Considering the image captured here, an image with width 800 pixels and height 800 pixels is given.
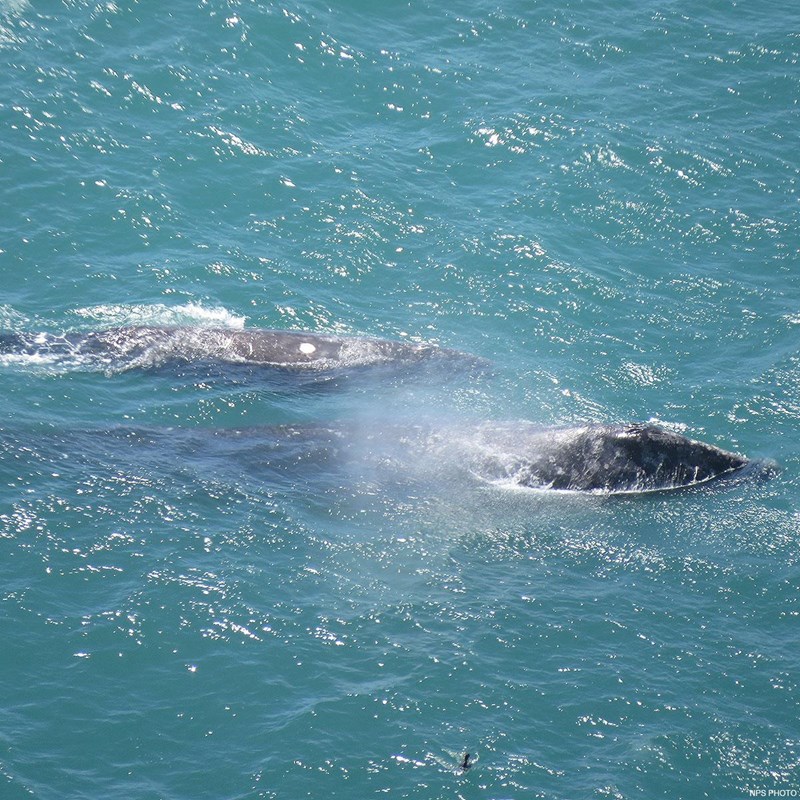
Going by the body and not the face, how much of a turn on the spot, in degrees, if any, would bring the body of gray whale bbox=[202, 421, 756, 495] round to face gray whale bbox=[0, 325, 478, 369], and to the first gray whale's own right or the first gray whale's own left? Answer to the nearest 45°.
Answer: approximately 135° to the first gray whale's own left

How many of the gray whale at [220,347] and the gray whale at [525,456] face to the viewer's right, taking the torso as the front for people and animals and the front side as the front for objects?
2

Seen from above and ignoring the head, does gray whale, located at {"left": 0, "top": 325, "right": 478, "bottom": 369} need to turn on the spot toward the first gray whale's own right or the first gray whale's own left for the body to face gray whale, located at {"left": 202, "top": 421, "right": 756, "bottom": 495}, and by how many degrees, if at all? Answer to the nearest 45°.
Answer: approximately 45° to the first gray whale's own right

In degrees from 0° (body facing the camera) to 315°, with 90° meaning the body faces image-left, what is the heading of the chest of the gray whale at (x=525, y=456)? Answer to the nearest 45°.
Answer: approximately 270°

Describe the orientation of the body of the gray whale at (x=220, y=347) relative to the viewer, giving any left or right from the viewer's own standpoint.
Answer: facing to the right of the viewer
